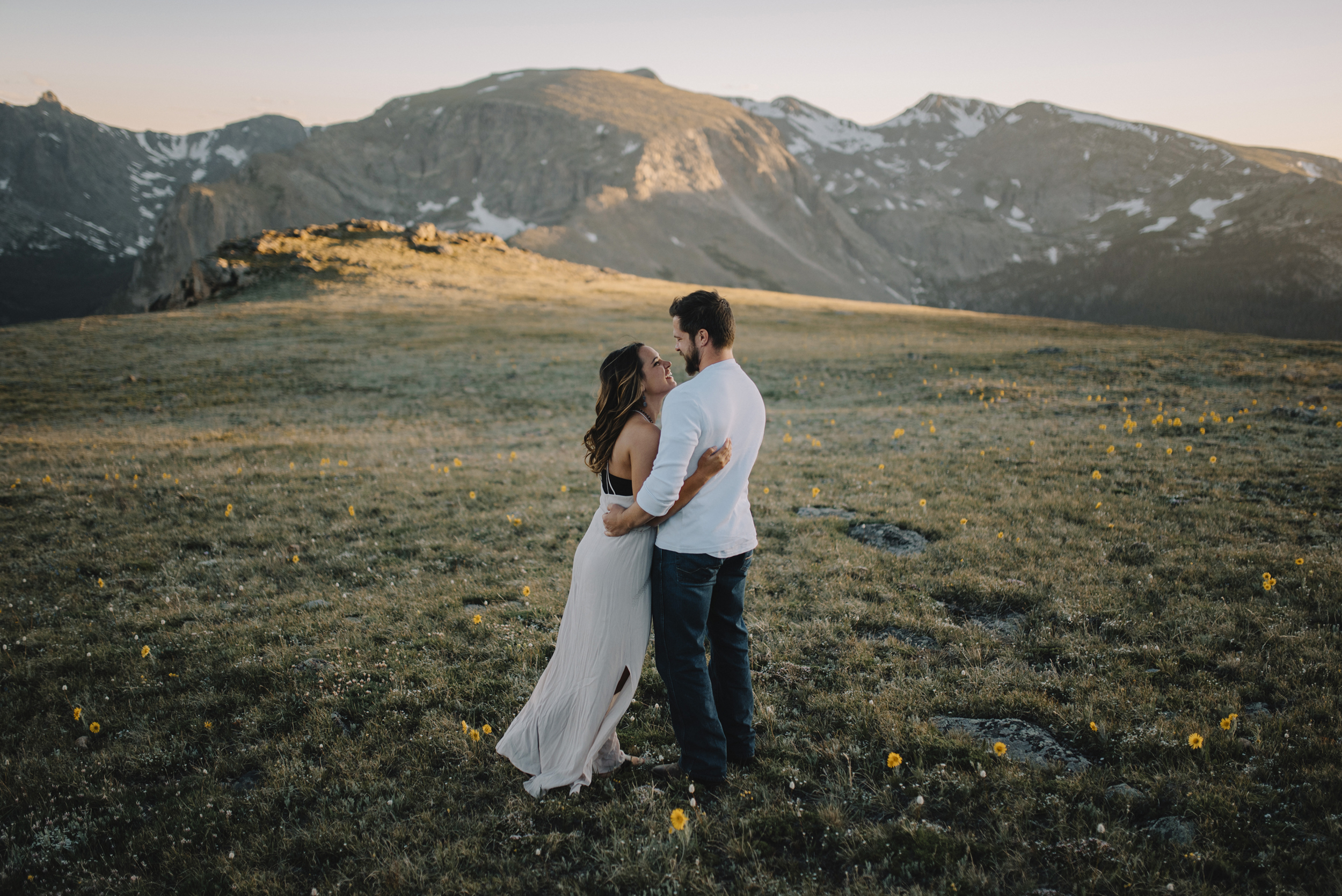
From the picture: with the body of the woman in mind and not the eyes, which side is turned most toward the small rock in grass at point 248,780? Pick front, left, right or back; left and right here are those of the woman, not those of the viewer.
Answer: back

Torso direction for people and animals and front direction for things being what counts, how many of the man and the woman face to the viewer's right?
1

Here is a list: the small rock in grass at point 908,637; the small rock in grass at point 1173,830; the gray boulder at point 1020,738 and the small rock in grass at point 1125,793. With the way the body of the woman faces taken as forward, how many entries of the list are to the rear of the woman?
0

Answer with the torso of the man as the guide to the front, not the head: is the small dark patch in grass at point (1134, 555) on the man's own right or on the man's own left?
on the man's own right

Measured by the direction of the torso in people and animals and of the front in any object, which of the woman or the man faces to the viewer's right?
the woman

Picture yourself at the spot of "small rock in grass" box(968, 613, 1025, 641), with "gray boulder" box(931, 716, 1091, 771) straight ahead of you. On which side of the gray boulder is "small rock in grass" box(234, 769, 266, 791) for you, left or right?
right

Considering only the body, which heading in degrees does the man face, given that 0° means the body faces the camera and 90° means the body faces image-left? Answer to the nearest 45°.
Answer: approximately 135°

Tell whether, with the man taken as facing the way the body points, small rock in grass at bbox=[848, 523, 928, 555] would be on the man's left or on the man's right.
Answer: on the man's right

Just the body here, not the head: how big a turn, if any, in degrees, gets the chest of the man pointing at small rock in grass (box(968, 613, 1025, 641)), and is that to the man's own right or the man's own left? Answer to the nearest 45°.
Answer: approximately 90° to the man's own right

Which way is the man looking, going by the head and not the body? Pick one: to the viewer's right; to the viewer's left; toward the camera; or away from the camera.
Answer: to the viewer's left

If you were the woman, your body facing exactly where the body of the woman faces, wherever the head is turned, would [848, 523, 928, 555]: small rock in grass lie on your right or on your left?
on your left

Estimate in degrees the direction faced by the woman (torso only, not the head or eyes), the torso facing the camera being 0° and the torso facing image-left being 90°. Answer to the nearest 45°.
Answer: approximately 270°

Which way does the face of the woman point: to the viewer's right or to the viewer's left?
to the viewer's right

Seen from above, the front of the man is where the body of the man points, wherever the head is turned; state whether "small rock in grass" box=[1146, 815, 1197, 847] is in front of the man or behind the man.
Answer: behind

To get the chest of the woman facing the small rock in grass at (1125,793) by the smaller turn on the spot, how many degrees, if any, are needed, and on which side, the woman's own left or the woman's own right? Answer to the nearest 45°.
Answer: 0° — they already face it

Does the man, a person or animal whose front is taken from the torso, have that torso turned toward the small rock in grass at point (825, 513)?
no

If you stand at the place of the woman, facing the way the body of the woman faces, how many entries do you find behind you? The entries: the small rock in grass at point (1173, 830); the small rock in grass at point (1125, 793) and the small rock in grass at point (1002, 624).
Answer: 0

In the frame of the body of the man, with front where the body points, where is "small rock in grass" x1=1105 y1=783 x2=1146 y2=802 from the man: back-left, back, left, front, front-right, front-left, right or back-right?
back-right
